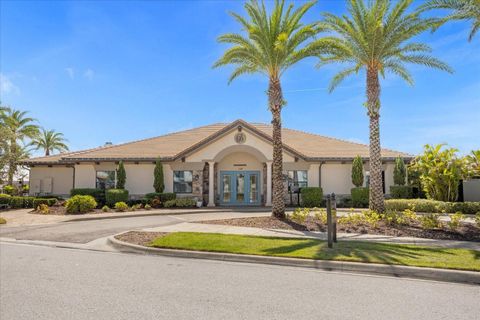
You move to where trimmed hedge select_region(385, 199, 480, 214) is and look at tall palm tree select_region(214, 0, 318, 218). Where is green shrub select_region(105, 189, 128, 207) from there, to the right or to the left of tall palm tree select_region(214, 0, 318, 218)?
right

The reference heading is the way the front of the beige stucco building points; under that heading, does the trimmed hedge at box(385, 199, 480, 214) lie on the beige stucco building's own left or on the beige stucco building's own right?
on the beige stucco building's own left

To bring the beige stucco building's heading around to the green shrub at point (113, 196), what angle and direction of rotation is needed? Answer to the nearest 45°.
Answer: approximately 90° to its right

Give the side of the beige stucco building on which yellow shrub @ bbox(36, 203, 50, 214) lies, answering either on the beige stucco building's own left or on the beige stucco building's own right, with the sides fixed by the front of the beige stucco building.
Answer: on the beige stucco building's own right

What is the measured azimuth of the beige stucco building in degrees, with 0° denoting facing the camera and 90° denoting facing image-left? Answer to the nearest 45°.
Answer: approximately 0°

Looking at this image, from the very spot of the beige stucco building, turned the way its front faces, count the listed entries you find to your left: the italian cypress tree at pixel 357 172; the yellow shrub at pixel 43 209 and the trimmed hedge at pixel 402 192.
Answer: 2

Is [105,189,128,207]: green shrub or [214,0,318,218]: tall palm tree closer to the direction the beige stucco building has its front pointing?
the tall palm tree

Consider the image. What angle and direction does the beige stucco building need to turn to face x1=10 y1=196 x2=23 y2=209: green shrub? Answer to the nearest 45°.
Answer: approximately 90° to its right

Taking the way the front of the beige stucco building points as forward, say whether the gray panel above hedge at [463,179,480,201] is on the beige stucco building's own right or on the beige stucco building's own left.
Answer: on the beige stucco building's own left

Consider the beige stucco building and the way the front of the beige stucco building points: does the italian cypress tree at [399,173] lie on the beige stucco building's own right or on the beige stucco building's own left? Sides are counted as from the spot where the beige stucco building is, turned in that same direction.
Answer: on the beige stucco building's own left
